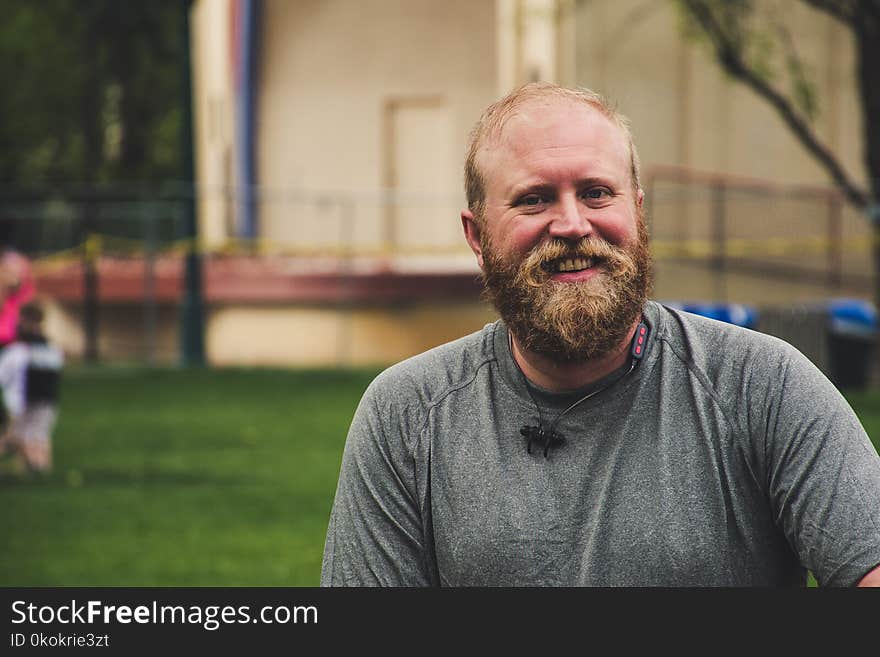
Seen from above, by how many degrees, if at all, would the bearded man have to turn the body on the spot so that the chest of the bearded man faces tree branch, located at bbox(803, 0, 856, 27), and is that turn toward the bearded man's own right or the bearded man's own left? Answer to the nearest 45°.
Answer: approximately 180°

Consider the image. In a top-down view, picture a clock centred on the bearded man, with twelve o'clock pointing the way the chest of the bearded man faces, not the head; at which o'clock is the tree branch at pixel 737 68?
The tree branch is roughly at 6 o'clock from the bearded man.

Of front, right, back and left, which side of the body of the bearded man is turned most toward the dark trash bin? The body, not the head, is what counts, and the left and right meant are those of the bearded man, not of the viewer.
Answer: back

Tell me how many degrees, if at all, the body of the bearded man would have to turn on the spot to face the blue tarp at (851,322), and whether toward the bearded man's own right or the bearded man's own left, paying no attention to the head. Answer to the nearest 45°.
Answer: approximately 180°

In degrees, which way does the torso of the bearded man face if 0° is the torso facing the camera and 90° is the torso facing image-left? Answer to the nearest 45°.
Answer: approximately 0°

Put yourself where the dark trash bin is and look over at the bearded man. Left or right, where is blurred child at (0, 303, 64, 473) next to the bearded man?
right

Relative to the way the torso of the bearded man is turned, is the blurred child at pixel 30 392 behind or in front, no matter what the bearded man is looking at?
behind

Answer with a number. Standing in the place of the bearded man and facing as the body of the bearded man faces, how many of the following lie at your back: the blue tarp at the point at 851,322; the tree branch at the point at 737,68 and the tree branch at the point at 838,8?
3

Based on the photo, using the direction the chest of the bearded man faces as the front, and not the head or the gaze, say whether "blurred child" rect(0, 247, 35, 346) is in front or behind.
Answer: behind
